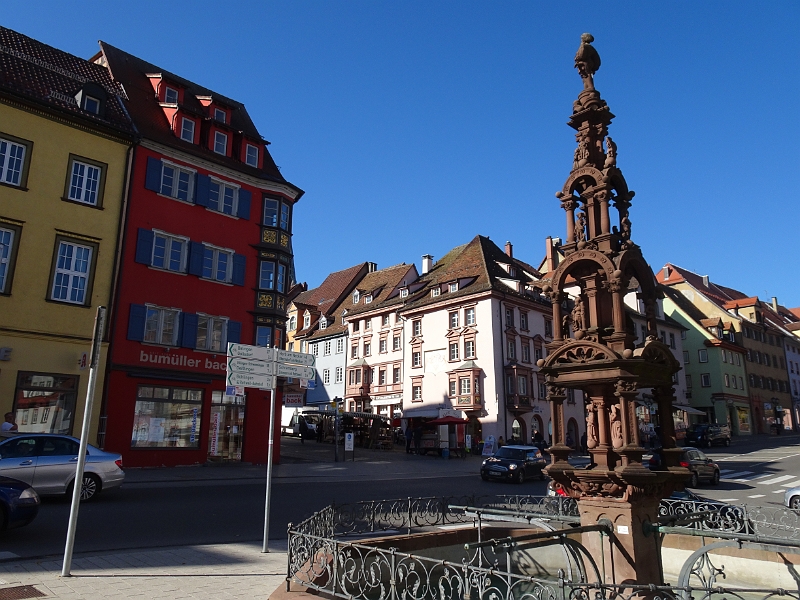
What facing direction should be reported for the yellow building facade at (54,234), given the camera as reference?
facing the viewer and to the right of the viewer

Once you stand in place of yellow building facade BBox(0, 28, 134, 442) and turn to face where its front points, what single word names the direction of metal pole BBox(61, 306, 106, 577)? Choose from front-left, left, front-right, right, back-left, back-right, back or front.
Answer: front-right

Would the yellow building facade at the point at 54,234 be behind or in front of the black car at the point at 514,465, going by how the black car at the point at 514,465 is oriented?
in front

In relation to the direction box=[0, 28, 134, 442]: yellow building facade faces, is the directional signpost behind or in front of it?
in front

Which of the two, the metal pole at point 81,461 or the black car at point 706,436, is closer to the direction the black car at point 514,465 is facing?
the metal pole

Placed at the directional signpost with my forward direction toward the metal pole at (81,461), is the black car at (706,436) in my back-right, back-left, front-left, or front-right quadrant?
back-right

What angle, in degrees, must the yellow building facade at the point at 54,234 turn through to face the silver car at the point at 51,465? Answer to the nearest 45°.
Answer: approximately 45° to its right
